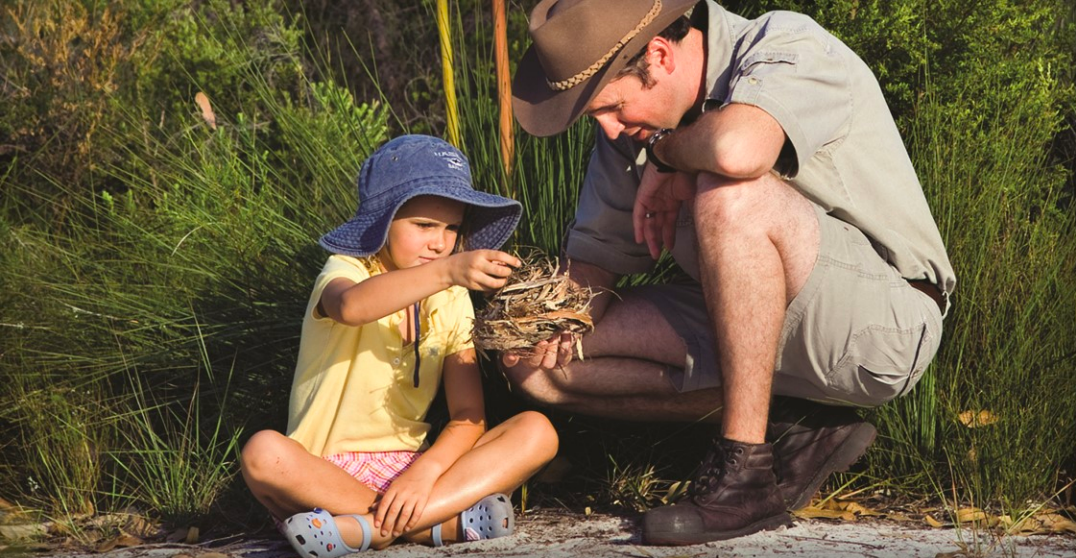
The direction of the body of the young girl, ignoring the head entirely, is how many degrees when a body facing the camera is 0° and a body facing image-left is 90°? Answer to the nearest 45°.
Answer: approximately 315°

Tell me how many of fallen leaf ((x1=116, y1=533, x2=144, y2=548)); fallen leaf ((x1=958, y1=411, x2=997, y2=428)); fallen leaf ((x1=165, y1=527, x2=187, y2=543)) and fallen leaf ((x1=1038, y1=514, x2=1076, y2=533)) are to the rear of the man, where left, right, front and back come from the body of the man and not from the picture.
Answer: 2

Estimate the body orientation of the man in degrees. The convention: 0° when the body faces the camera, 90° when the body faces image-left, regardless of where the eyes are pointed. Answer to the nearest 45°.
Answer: approximately 90°

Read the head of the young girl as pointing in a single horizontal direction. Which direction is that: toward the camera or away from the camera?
toward the camera

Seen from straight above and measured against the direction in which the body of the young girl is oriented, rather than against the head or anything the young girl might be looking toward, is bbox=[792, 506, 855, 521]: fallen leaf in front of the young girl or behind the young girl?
in front

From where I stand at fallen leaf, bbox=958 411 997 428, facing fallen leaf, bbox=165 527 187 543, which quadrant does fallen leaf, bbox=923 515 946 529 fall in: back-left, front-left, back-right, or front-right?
front-left

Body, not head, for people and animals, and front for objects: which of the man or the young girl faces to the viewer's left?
the man

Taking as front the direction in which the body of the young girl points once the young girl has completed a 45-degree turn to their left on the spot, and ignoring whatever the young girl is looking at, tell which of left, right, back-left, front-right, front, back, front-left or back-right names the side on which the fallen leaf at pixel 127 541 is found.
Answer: back

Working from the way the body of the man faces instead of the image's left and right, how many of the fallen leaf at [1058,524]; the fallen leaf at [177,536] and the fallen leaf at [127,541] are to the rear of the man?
1

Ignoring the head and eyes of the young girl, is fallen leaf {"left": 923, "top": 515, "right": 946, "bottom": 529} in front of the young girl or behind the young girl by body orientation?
in front

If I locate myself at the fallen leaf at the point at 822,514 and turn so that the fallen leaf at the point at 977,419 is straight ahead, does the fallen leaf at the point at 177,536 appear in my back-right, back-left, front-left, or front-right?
back-left

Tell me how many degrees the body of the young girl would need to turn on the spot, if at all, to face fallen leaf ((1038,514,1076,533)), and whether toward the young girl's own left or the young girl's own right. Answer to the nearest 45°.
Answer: approximately 45° to the young girl's own left

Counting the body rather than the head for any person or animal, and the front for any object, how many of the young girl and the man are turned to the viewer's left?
1

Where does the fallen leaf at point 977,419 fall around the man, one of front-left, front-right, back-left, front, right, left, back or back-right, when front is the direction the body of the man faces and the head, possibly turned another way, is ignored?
back

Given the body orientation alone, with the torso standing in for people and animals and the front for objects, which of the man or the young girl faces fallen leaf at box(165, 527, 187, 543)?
the man

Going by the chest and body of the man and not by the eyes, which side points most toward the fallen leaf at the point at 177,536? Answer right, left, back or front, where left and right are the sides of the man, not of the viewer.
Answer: front

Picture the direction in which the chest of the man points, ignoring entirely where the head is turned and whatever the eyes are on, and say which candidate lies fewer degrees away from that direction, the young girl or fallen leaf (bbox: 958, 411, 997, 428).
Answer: the young girl
